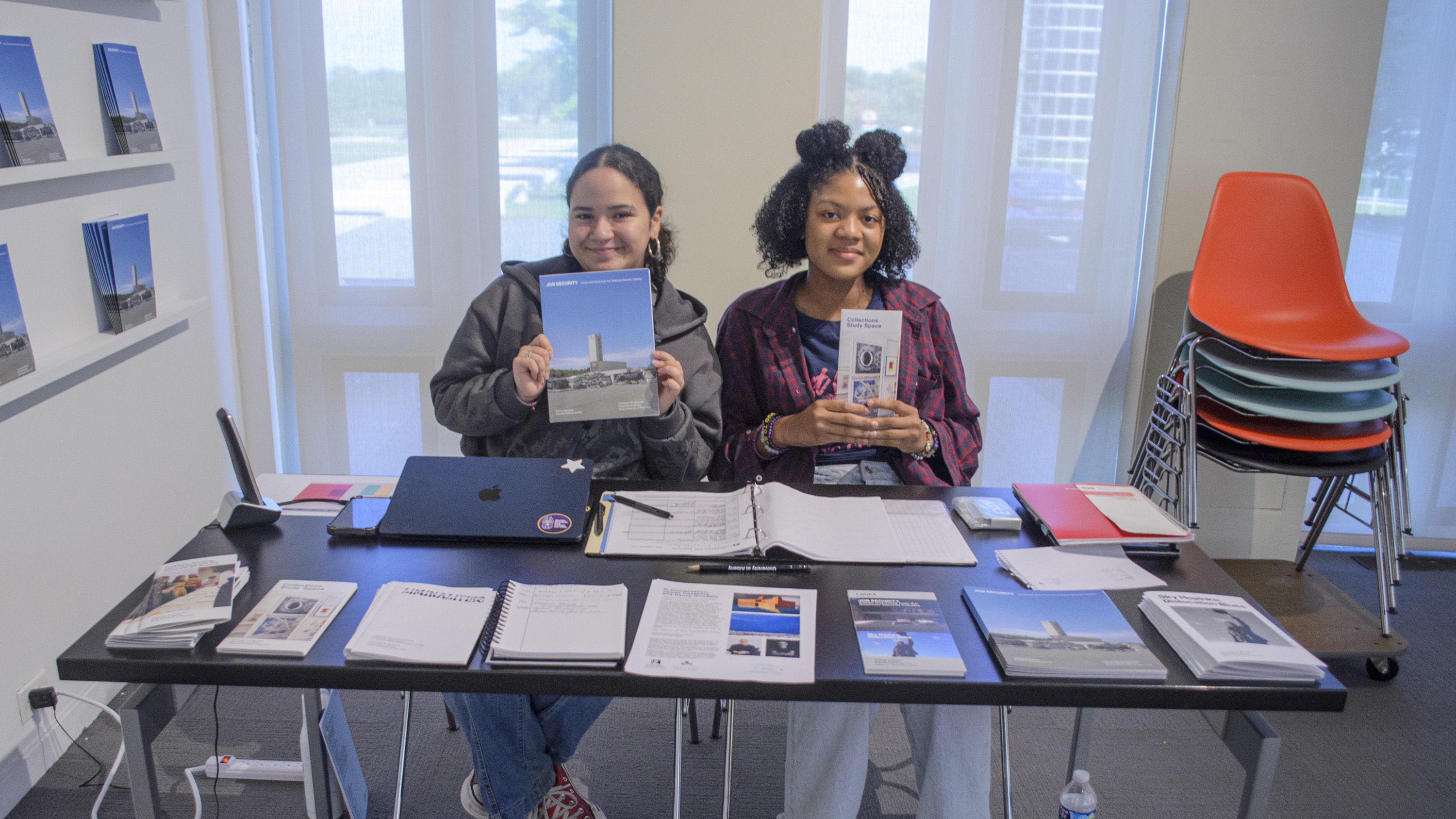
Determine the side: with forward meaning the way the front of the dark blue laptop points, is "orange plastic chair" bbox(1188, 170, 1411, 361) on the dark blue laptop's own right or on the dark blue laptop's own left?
on the dark blue laptop's own right

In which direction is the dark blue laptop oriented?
away from the camera

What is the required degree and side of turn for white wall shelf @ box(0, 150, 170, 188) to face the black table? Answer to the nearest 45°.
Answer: approximately 45° to its right

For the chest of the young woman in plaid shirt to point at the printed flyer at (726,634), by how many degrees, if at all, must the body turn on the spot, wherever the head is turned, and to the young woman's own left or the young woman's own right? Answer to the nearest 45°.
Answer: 0° — they already face it

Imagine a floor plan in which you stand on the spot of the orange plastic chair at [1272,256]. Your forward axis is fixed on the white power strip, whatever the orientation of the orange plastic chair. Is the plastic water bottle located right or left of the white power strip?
left

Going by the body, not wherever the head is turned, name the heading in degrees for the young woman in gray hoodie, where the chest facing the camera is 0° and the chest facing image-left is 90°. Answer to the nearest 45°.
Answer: approximately 0°

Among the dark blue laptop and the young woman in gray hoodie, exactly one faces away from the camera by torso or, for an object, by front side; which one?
the dark blue laptop

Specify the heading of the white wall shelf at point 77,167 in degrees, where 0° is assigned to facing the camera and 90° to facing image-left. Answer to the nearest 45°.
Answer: approximately 315°

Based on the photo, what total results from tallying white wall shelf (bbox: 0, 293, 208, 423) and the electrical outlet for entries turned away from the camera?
0

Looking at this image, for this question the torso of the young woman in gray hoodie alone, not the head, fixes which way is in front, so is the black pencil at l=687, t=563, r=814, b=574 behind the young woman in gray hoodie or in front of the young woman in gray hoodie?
in front

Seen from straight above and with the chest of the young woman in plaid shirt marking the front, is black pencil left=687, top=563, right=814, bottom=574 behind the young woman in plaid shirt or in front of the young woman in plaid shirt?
in front

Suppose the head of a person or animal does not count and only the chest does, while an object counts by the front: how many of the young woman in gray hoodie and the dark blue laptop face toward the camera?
1
